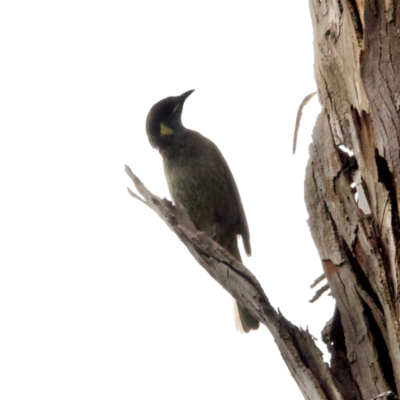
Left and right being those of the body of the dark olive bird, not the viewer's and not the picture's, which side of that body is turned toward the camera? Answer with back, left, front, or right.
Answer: left
